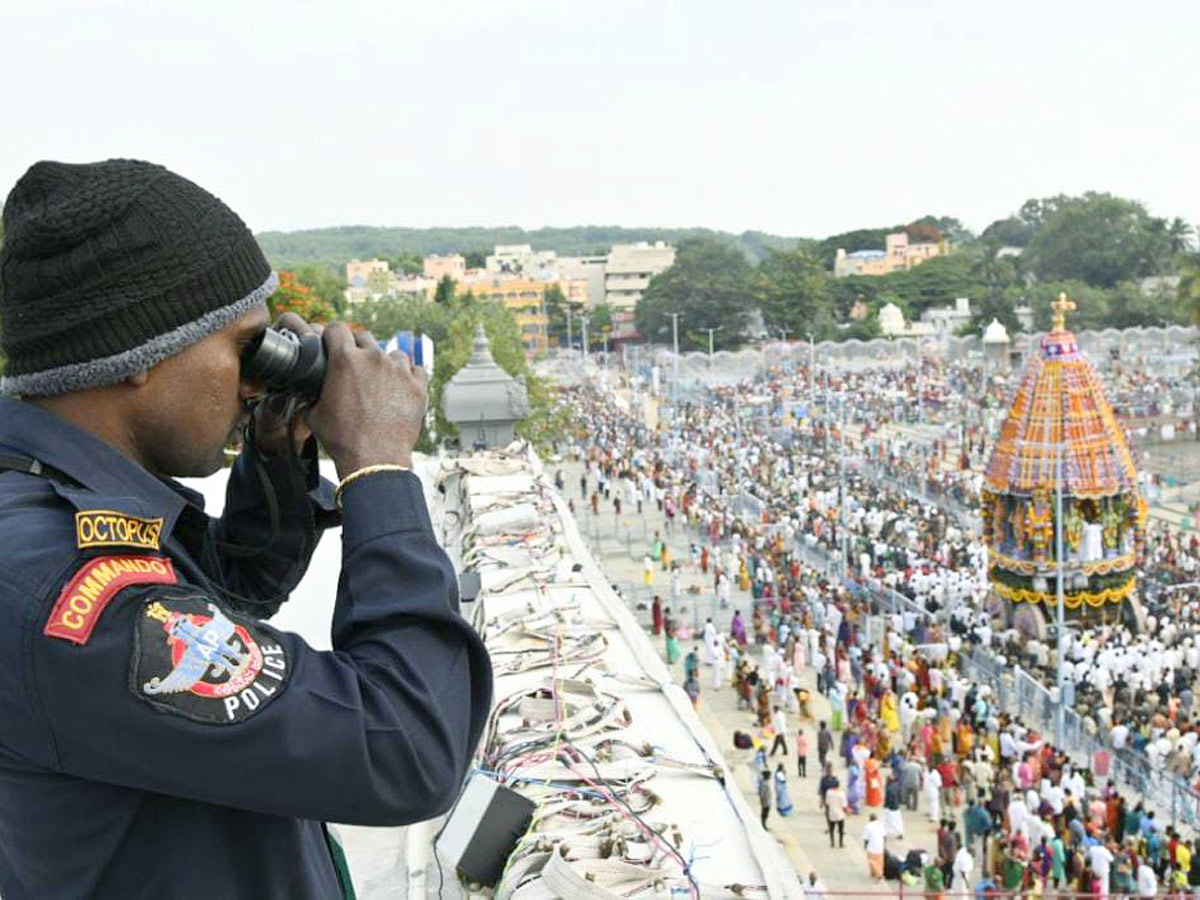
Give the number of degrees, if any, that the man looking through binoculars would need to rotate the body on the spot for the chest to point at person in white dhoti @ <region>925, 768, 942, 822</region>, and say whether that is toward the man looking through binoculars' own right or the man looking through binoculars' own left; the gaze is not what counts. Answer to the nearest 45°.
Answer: approximately 45° to the man looking through binoculars' own left

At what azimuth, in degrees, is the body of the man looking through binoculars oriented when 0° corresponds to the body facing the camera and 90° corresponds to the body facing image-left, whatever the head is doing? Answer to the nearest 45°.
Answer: approximately 270°

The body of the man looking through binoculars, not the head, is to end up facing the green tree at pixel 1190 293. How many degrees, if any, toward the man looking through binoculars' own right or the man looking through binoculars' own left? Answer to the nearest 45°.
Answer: approximately 45° to the man looking through binoculars' own left

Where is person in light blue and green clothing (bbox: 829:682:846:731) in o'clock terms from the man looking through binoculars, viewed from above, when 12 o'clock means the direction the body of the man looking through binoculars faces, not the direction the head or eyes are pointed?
The person in light blue and green clothing is roughly at 10 o'clock from the man looking through binoculars.

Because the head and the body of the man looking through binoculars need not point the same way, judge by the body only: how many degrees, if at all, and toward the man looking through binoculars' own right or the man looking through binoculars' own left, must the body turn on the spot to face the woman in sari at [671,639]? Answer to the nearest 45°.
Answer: approximately 90° to the man looking through binoculars' own left

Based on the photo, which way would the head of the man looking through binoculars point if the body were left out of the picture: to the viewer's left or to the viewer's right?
to the viewer's right
